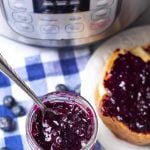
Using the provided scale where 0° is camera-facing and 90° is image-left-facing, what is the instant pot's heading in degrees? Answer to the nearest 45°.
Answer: approximately 0°
